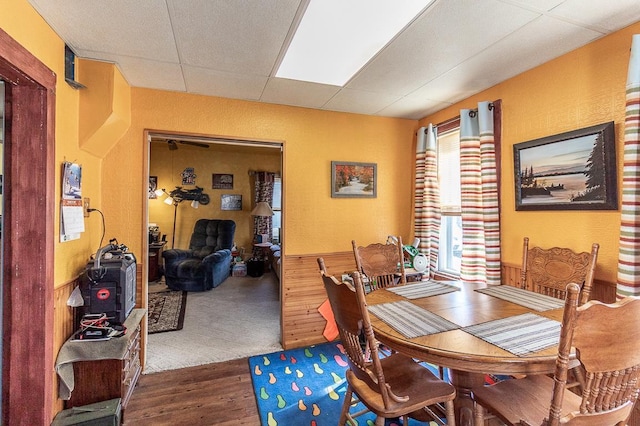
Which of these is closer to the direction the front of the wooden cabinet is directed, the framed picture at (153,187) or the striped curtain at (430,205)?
the striped curtain

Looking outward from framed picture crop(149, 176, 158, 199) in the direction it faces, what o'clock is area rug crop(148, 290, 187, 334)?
The area rug is roughly at 12 o'clock from the framed picture.

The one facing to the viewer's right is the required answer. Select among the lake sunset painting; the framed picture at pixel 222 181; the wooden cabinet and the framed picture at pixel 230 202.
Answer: the wooden cabinet

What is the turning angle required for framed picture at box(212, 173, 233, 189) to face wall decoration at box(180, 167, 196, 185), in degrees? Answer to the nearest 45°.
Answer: approximately 90° to its right

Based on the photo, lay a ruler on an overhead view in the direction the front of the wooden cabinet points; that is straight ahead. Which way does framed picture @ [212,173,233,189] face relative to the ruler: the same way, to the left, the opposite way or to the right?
to the right

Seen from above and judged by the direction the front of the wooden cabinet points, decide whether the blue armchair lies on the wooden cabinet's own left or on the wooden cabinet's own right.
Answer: on the wooden cabinet's own left

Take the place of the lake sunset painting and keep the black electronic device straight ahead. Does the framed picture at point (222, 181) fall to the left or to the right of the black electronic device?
right

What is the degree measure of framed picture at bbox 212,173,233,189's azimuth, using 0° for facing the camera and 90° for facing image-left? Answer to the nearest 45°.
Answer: approximately 0°

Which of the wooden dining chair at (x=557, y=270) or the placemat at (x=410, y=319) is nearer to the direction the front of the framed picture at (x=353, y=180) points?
the placemat

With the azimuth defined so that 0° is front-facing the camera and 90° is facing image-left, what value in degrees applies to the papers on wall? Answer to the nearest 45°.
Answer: approximately 315°

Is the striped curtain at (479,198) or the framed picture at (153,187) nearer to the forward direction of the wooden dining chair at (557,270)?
the framed picture
